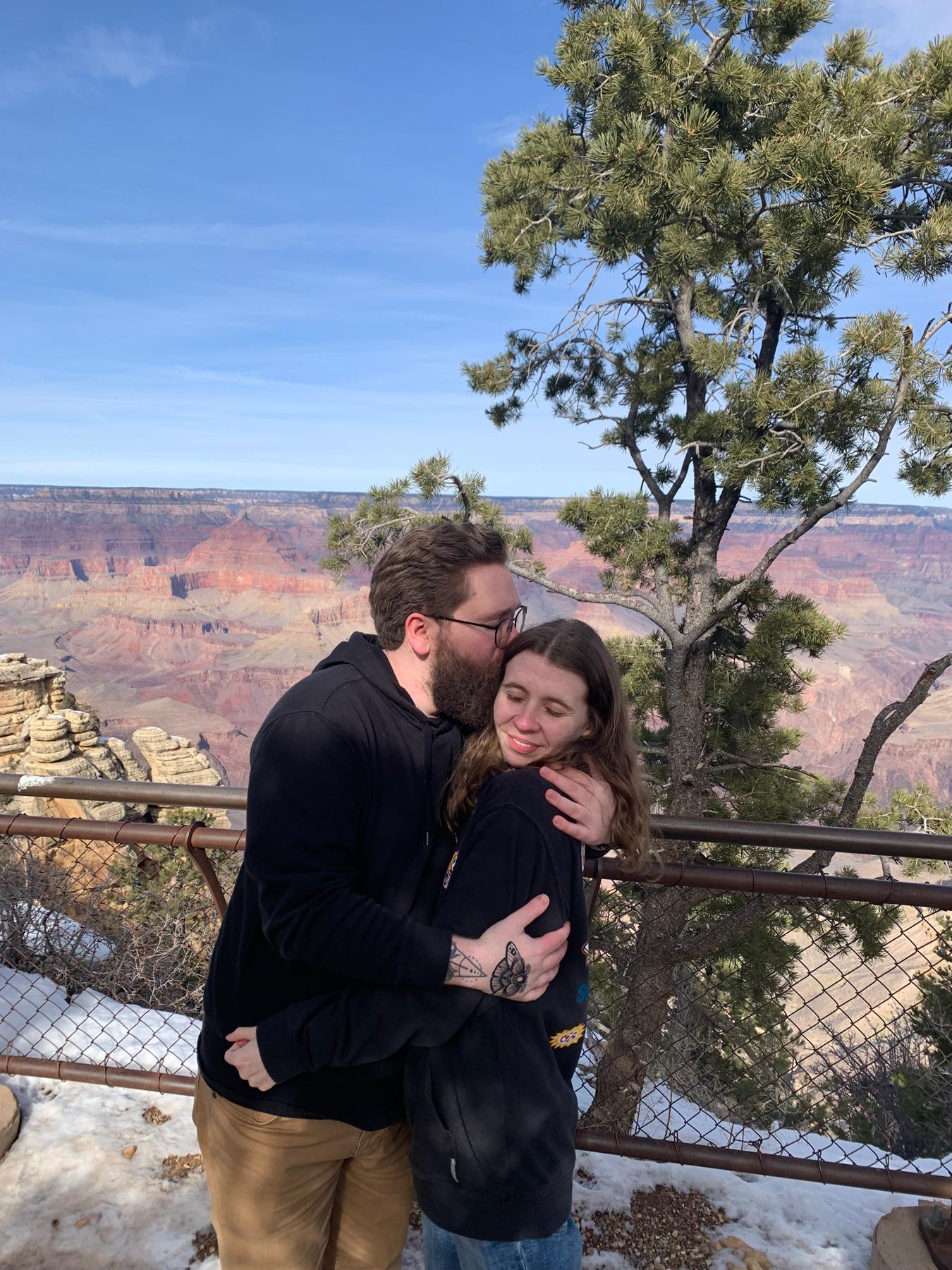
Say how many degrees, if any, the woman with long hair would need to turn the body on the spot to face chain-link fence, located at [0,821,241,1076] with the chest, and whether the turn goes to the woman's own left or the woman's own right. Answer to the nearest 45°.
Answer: approximately 45° to the woman's own right

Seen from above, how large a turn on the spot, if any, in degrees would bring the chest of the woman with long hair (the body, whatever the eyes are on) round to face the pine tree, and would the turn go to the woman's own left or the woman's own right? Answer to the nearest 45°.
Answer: approximately 90° to the woman's own right

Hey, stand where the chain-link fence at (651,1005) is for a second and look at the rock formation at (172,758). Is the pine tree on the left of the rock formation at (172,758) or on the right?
right

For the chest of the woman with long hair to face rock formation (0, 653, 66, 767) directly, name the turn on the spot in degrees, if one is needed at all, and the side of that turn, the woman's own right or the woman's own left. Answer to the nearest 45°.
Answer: approximately 45° to the woman's own right

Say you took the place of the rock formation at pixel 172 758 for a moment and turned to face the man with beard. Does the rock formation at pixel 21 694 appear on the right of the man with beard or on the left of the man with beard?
right

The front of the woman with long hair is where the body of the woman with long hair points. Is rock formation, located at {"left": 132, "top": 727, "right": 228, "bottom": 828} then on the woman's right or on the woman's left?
on the woman's right

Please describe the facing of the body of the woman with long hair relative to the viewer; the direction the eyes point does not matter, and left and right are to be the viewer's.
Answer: facing to the left of the viewer

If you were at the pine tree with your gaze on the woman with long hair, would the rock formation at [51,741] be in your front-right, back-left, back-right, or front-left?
back-right
